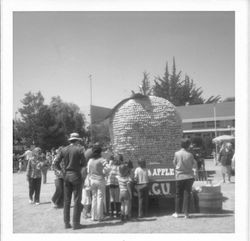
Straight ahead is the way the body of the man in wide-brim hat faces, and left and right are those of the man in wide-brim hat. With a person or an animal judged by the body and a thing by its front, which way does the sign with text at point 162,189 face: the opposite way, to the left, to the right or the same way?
the opposite way

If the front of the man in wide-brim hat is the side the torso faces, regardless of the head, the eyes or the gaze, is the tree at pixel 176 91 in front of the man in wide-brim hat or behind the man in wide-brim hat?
in front

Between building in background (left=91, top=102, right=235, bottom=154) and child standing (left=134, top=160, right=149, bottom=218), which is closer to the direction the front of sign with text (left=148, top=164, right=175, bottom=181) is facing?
the child standing

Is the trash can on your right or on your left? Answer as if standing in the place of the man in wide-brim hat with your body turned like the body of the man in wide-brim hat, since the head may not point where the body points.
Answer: on your right

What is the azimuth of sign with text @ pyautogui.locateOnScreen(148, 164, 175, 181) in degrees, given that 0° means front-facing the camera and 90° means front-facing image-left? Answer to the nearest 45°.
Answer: approximately 0°

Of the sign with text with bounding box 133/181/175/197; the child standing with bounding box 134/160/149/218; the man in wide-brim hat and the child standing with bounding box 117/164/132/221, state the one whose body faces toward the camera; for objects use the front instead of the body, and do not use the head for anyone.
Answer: the sign with text

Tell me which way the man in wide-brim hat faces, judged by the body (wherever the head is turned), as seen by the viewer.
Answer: away from the camera

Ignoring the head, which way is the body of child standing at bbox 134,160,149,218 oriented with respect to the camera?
away from the camera

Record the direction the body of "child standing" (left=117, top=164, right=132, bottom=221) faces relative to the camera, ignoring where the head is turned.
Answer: away from the camera

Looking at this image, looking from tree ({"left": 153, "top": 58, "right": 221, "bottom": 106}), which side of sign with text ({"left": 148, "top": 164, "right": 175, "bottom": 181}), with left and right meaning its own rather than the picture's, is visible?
back

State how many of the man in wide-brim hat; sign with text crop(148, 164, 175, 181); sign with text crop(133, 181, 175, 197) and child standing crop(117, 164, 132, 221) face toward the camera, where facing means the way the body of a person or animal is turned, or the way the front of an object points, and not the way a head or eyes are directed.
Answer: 2
